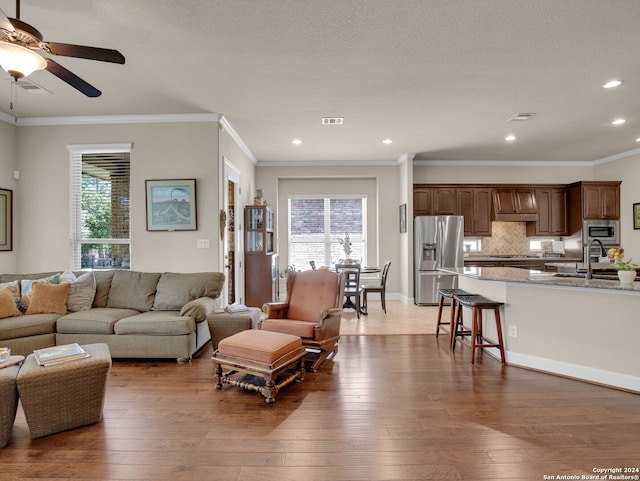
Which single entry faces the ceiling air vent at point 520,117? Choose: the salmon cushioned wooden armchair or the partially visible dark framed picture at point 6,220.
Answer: the partially visible dark framed picture

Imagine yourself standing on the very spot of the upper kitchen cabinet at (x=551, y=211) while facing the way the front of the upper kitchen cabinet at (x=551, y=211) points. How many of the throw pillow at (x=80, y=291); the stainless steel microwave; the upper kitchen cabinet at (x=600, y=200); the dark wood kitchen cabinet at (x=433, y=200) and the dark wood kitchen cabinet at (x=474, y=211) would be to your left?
2

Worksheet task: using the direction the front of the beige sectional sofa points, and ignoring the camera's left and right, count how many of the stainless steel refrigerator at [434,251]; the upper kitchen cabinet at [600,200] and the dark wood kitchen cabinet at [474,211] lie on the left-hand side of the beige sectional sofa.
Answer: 3

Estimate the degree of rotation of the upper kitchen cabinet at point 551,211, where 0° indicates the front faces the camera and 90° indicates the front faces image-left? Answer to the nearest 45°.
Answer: approximately 0°

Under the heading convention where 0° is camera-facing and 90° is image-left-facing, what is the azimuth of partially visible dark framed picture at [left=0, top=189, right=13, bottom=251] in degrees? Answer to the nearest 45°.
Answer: approximately 315°

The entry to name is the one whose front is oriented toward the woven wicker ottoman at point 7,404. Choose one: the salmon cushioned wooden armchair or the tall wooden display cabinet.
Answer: the salmon cushioned wooden armchair
